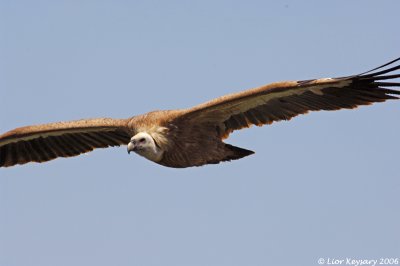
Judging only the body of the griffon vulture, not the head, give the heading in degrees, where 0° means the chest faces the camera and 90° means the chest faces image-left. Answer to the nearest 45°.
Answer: approximately 45°
